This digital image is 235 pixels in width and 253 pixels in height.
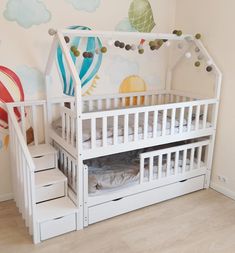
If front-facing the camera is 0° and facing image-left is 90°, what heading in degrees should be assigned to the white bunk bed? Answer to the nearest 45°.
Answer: approximately 315°
